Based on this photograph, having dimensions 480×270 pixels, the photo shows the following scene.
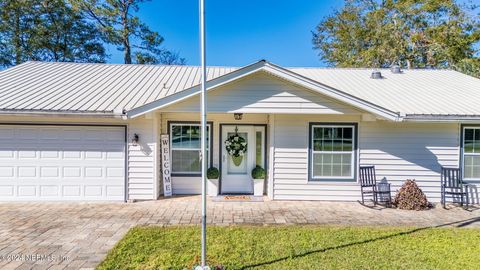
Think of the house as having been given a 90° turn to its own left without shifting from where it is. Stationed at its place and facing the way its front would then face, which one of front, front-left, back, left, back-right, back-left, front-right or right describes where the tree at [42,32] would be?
back-left

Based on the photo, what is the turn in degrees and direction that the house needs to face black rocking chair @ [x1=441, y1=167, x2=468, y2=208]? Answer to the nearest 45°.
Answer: approximately 90° to its left

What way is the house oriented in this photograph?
toward the camera

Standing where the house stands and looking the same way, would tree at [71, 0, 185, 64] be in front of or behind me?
behind

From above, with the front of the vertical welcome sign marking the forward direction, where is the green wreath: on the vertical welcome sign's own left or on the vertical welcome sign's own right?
on the vertical welcome sign's own left

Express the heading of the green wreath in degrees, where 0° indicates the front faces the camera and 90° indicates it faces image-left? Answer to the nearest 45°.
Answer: approximately 0°

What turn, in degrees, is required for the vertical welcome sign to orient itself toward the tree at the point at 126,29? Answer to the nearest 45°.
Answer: approximately 180°

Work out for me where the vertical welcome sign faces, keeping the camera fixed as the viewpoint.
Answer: facing the viewer

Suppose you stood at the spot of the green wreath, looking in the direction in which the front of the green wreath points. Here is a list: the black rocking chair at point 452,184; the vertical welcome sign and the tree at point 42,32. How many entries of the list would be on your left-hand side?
1

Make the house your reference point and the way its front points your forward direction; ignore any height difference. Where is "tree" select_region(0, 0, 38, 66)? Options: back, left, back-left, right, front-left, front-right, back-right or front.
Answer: back-right

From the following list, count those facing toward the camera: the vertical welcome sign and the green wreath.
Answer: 2
